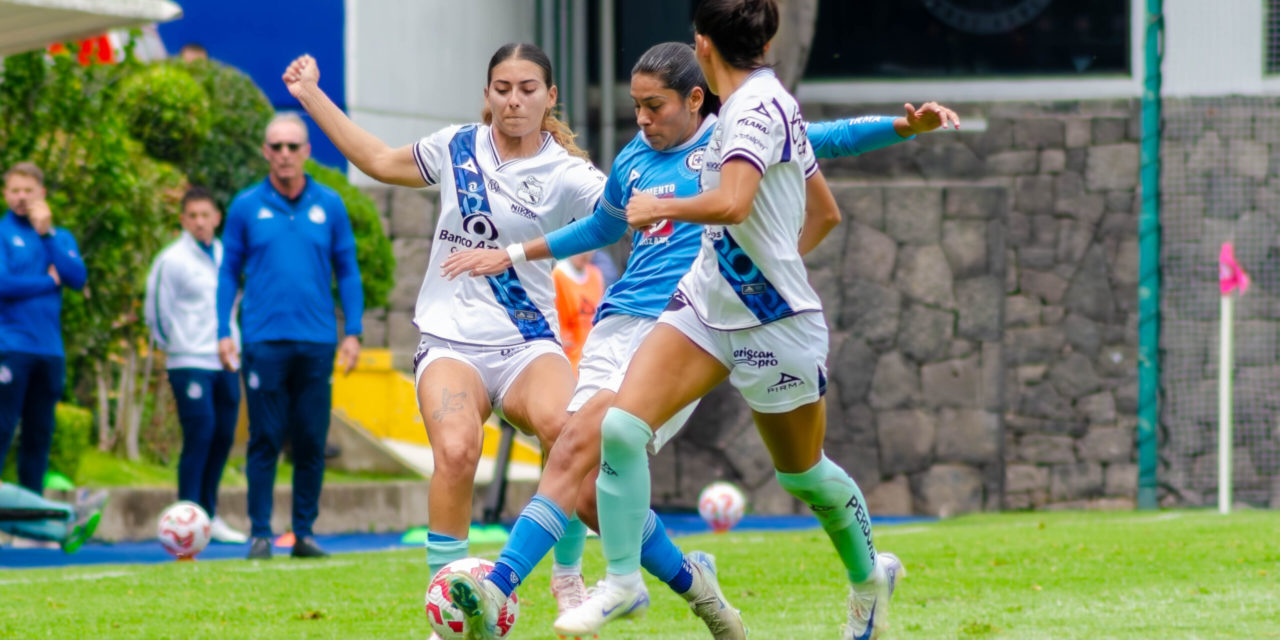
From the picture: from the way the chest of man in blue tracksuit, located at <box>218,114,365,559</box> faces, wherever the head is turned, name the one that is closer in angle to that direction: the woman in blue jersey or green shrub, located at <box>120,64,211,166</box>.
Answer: the woman in blue jersey

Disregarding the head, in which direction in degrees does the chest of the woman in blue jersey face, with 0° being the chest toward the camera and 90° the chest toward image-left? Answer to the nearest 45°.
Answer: approximately 45°

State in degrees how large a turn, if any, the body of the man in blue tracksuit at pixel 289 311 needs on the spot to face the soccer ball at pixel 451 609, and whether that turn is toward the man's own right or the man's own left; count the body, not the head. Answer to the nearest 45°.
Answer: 0° — they already face it

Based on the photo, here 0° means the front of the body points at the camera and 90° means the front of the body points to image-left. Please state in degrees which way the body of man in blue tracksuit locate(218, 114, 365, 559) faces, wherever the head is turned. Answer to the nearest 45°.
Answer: approximately 0°

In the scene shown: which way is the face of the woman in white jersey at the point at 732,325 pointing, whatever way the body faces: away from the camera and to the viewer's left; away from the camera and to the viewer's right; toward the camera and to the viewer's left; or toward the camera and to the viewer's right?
away from the camera and to the viewer's left

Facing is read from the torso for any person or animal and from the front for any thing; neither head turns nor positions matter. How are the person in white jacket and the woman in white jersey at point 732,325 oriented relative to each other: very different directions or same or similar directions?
very different directions

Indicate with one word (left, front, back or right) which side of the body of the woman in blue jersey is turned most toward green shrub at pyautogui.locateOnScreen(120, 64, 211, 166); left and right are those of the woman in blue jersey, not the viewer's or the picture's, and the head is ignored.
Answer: right

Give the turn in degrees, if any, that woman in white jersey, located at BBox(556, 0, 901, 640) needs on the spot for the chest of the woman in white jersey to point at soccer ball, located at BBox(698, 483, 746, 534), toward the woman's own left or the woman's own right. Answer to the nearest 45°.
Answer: approximately 90° to the woman's own right

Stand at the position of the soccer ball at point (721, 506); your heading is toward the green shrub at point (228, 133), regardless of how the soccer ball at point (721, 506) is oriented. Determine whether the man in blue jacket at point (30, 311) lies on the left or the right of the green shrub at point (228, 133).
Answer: left
